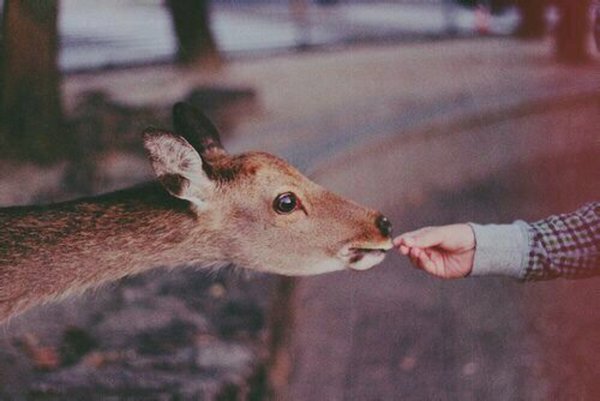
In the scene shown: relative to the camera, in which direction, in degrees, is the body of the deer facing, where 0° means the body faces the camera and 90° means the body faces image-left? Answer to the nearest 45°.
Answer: approximately 270°

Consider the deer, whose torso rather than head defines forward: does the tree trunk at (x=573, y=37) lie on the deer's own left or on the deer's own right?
on the deer's own left

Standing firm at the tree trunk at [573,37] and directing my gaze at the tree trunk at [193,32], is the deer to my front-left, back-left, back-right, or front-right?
front-left

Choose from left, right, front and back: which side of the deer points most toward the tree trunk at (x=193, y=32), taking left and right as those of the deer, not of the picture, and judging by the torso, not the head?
left

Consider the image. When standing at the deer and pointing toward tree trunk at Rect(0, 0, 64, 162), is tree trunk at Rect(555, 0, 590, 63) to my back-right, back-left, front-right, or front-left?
front-right

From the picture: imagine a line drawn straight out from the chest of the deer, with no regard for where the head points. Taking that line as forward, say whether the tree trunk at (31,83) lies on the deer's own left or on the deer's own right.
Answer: on the deer's own left

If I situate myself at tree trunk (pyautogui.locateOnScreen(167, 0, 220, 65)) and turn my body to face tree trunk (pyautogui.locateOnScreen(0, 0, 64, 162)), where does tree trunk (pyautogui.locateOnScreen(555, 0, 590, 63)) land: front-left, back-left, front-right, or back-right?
back-left

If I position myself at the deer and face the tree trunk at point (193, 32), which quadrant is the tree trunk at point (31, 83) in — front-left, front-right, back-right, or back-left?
front-left

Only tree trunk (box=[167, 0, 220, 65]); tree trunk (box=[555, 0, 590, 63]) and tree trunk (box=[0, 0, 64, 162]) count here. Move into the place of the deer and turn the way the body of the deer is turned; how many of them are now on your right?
0
